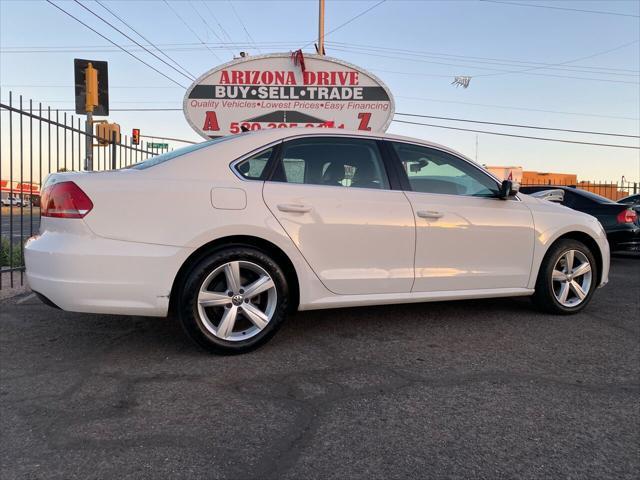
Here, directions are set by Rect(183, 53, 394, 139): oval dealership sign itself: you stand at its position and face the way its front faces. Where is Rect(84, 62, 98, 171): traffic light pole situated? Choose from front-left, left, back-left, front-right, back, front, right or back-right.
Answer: back-right

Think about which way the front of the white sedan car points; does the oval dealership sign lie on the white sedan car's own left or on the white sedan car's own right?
on the white sedan car's own left

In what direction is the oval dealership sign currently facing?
toward the camera

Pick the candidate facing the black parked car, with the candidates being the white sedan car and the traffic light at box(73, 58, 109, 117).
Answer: the white sedan car

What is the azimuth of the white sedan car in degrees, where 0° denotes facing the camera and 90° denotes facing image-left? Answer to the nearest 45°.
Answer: approximately 225°

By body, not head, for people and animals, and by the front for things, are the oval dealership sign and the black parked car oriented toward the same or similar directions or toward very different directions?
very different directions

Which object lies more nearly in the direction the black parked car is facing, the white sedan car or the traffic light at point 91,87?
the traffic light

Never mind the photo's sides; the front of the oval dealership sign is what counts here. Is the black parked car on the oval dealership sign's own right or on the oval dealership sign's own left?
on the oval dealership sign's own left

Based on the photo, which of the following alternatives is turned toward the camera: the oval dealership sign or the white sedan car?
the oval dealership sign

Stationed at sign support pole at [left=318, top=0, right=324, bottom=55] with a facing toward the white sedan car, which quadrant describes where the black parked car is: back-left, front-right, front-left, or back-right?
front-left

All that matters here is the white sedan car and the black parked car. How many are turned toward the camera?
0
